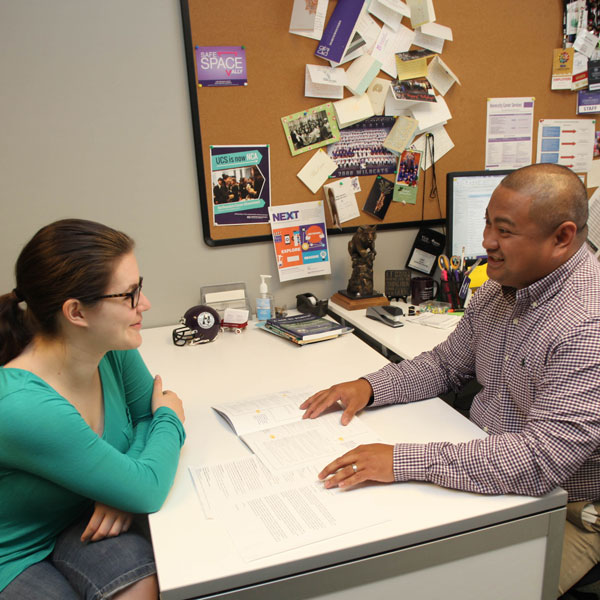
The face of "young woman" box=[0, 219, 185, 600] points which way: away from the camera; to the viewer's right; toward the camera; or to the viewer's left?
to the viewer's right

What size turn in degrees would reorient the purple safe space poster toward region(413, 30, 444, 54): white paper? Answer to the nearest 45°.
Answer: approximately 90° to its left

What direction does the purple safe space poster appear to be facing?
toward the camera

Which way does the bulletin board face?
toward the camera

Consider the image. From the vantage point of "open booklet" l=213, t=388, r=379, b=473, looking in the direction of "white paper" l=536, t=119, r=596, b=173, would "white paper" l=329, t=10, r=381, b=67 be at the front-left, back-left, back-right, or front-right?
front-left

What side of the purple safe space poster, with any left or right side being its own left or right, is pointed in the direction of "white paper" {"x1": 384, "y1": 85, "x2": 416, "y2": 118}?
left

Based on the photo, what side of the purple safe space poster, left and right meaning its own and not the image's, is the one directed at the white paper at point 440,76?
left

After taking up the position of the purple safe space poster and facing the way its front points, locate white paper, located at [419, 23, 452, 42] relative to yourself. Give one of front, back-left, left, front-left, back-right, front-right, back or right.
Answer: left

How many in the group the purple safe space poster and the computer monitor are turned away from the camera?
0

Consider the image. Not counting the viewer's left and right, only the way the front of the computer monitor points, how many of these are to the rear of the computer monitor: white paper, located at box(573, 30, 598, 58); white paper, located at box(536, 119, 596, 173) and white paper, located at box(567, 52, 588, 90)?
3

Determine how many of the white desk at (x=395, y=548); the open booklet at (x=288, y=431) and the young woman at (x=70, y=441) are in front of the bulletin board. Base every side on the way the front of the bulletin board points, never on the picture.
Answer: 3

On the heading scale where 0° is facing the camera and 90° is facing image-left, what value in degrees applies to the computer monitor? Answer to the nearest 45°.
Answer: approximately 45°

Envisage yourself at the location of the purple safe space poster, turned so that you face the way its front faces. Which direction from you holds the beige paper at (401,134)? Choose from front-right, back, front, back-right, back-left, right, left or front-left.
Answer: left
